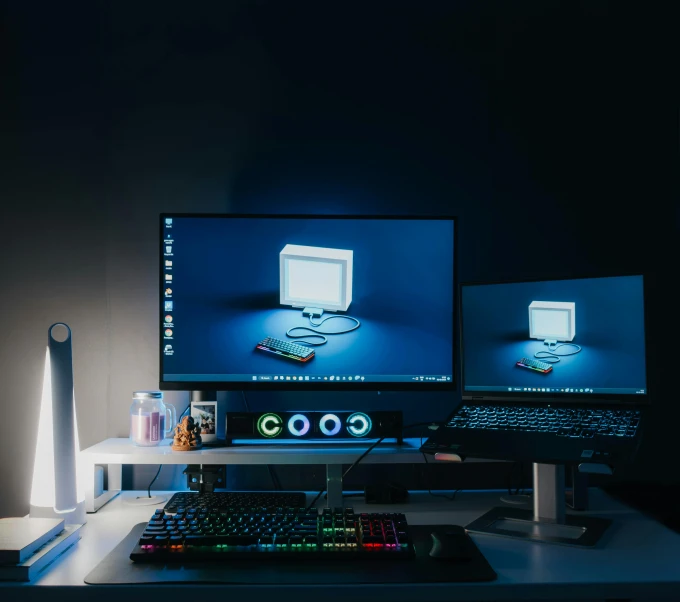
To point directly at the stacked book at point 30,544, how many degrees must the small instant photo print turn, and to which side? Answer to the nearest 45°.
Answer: approximately 45° to its right

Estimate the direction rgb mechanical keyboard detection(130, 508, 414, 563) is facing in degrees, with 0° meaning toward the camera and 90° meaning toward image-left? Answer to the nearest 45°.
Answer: approximately 0°

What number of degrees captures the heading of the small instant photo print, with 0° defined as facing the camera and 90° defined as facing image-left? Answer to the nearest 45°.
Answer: approximately 0°
